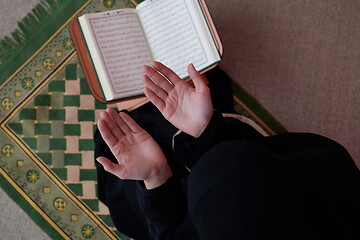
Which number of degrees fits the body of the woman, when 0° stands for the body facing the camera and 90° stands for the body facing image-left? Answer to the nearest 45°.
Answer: approximately 135°
